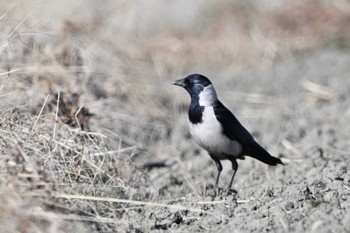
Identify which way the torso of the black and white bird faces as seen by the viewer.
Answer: to the viewer's left

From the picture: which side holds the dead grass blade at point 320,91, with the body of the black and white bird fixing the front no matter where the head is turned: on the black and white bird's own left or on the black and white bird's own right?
on the black and white bird's own right
